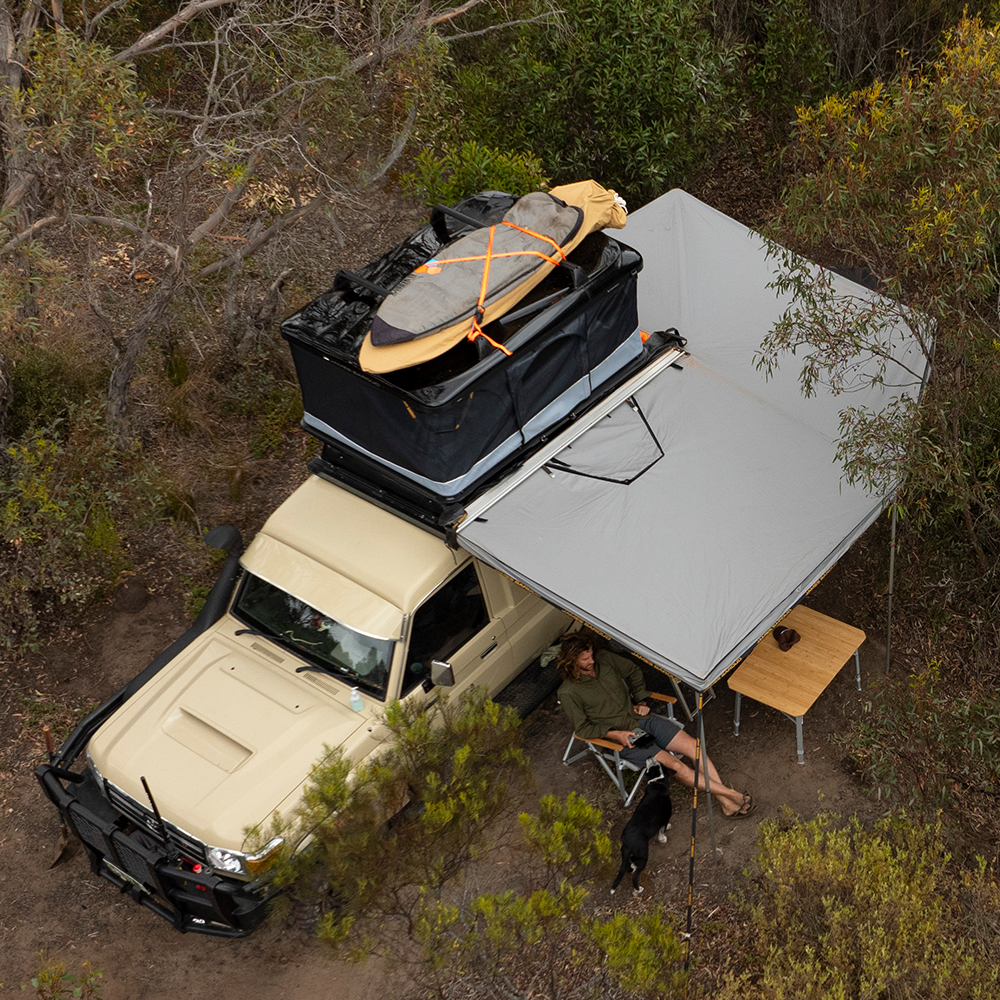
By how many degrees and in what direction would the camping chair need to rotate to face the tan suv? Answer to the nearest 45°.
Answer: approximately 135° to its right

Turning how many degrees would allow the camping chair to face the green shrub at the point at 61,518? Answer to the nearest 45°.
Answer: approximately 180°

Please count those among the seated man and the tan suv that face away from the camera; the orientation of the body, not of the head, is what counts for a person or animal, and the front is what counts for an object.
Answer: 0

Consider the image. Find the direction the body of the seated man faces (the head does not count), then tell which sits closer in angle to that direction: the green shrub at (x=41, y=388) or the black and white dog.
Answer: the black and white dog

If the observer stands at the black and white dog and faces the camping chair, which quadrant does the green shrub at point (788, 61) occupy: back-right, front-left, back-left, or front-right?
front-right

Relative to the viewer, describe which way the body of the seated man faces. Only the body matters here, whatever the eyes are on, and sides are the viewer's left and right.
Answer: facing the viewer and to the right of the viewer

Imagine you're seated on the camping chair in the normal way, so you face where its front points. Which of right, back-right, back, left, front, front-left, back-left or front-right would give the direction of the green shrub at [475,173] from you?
back-left

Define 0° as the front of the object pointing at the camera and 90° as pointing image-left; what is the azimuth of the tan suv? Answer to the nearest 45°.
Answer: approximately 45°

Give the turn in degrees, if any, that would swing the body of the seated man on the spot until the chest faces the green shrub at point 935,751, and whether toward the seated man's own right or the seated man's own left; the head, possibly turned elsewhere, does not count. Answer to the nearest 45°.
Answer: approximately 45° to the seated man's own left

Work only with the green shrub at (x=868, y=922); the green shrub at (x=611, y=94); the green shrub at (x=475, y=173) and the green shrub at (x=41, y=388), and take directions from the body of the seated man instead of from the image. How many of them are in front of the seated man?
1

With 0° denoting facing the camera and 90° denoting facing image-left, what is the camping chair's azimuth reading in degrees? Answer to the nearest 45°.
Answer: approximately 315°

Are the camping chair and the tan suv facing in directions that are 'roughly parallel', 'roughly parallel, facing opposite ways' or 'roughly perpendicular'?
roughly perpendicular

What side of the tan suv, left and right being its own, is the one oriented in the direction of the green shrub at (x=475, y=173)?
back

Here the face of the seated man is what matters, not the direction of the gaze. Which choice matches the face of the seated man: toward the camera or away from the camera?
toward the camera

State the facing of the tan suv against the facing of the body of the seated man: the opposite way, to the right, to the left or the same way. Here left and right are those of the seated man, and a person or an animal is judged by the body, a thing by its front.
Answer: to the right
